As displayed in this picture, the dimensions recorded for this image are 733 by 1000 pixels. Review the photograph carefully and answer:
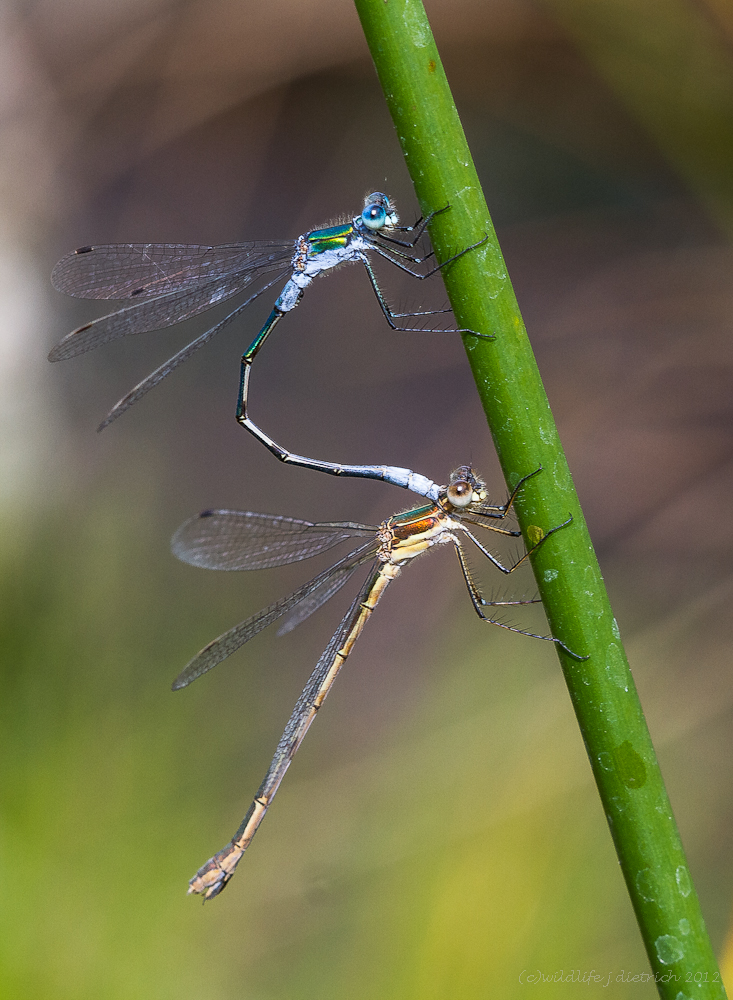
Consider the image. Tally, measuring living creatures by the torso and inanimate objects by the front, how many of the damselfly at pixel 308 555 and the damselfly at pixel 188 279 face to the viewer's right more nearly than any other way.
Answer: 2

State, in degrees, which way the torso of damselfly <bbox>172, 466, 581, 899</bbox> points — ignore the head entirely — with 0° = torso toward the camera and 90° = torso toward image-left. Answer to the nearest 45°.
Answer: approximately 270°

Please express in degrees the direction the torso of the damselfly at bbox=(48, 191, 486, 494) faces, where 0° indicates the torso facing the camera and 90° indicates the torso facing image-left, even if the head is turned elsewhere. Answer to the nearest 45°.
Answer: approximately 270°
